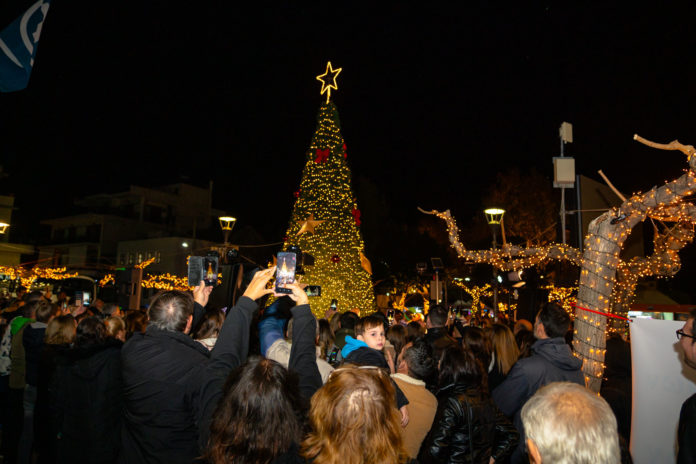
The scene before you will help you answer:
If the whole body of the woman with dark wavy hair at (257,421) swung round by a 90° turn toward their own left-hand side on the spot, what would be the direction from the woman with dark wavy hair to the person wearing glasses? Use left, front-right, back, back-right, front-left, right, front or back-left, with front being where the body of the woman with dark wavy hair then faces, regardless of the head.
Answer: back

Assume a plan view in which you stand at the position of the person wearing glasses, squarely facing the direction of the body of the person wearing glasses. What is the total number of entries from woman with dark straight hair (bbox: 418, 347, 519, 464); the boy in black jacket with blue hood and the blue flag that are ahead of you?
3

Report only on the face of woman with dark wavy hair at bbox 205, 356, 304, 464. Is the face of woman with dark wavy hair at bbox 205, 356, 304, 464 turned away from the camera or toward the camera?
away from the camera

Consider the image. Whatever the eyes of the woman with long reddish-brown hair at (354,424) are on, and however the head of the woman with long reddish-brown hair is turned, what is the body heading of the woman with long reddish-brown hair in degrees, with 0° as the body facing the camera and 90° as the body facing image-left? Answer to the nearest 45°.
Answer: approximately 180°

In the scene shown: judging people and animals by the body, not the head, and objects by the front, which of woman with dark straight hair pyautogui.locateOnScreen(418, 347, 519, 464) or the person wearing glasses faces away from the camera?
the woman with dark straight hair

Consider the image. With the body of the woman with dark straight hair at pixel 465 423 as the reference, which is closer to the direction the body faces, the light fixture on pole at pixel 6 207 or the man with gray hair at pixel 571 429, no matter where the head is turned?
the light fixture on pole

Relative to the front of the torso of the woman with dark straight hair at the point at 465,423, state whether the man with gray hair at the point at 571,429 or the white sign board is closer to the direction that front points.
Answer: the white sign board

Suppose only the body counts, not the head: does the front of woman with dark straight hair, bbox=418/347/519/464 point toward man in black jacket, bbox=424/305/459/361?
yes

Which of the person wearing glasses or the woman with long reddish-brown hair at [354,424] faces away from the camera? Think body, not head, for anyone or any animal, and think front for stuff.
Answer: the woman with long reddish-brown hair

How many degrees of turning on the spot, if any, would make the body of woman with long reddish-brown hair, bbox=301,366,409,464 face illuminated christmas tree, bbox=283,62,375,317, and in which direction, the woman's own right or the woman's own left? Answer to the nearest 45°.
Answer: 0° — they already face it

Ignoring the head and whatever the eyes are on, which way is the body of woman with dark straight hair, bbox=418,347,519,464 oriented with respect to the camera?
away from the camera

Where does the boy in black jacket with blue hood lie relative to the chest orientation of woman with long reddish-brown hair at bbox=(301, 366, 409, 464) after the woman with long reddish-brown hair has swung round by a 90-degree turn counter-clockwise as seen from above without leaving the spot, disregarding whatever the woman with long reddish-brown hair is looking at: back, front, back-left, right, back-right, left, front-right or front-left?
right

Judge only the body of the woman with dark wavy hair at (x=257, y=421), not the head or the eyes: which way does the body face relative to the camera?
away from the camera

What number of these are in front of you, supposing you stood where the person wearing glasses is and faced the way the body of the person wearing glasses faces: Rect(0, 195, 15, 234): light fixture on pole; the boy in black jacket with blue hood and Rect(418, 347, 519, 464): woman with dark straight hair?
3

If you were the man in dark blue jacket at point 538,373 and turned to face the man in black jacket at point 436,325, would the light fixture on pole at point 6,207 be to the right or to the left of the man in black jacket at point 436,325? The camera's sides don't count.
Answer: left

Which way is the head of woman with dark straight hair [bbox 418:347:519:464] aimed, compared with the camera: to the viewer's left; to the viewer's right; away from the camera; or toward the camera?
away from the camera

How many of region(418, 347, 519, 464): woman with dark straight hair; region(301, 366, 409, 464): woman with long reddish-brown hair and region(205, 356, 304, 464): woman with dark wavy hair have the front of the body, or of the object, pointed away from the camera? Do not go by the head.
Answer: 3

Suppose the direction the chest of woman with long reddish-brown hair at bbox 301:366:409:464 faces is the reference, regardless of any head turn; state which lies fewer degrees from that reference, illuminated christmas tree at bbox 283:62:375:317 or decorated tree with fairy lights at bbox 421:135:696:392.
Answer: the illuminated christmas tree

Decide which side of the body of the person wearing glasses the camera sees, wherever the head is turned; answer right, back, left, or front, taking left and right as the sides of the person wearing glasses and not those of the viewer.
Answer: left
